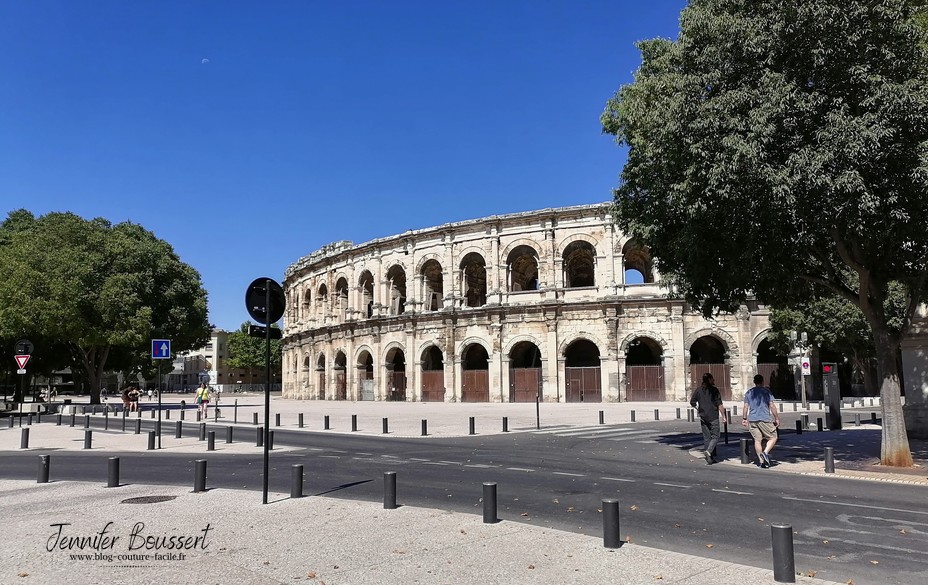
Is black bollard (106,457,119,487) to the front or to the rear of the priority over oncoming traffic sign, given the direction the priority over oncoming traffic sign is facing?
to the front

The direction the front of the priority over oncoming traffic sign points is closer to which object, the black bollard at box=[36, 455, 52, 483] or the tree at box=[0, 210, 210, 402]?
the black bollard

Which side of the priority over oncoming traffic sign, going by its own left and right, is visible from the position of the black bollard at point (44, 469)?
front

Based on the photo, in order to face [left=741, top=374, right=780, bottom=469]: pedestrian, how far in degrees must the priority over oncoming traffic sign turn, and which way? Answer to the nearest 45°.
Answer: approximately 45° to its left

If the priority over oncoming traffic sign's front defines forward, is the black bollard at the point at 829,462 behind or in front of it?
in front

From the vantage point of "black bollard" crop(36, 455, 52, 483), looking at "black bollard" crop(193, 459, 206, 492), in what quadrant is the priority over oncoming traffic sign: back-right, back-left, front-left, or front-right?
back-left

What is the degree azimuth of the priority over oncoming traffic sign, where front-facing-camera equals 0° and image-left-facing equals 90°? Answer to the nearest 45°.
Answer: approximately 0°

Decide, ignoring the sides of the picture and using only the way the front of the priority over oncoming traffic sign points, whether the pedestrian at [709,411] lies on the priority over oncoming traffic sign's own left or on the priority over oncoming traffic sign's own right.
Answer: on the priority over oncoming traffic sign's own left

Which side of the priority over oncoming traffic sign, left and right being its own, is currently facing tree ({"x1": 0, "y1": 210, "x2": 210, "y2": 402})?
back

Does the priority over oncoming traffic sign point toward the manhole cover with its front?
yes

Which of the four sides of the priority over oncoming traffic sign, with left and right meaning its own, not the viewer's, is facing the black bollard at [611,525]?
front
